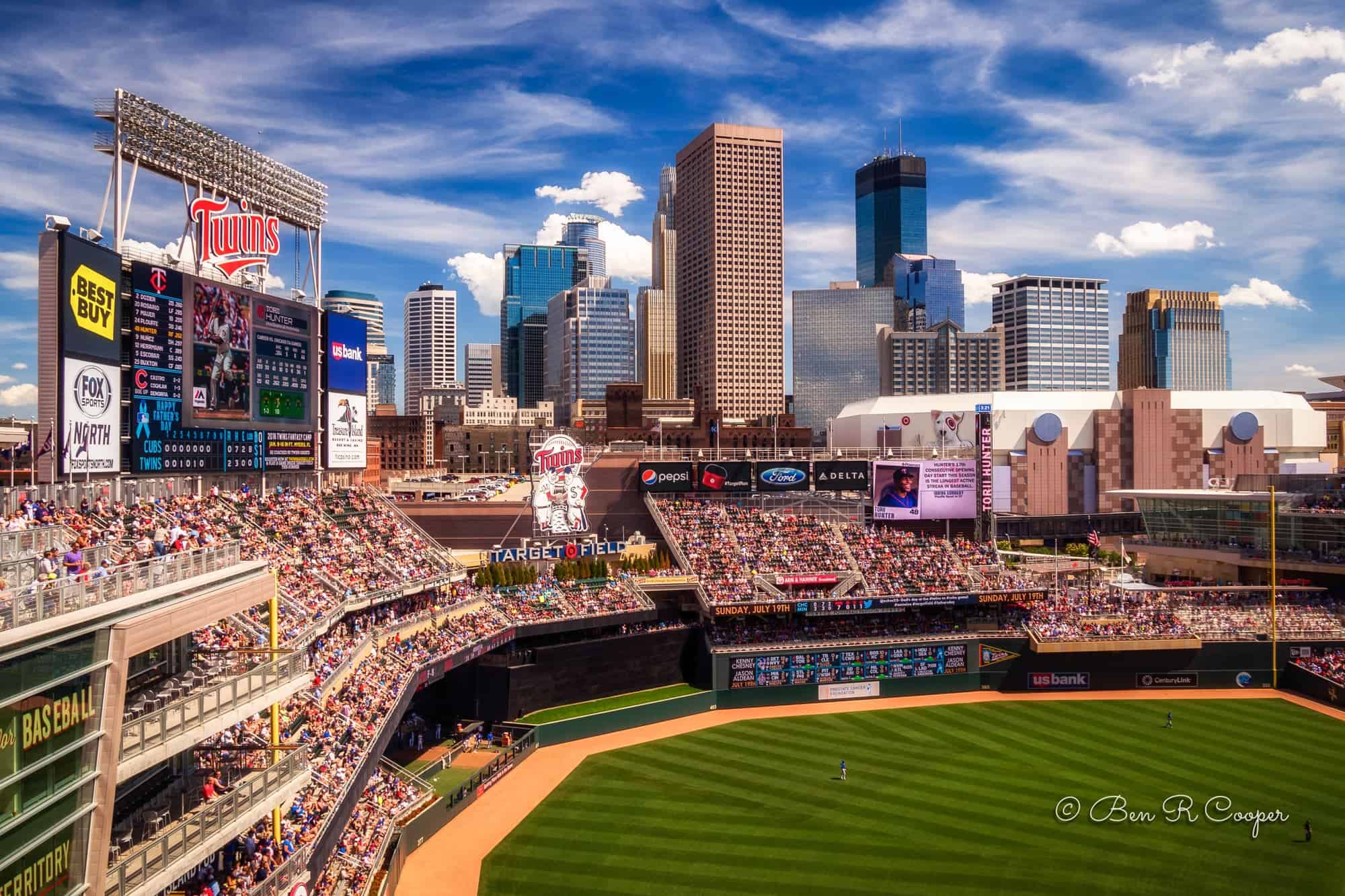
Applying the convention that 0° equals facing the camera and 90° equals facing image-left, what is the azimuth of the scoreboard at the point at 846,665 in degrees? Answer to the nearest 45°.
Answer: approximately 0°

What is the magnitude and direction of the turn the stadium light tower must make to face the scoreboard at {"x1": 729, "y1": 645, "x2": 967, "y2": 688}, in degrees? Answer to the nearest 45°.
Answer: approximately 45° to its left

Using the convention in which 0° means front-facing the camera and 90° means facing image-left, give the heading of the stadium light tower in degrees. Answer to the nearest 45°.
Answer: approximately 315°
